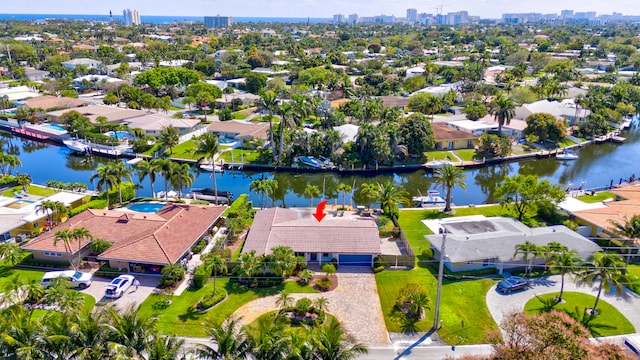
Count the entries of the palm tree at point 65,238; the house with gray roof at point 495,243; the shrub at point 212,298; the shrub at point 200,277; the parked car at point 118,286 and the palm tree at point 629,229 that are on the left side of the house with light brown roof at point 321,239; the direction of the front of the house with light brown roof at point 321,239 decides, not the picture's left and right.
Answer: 2

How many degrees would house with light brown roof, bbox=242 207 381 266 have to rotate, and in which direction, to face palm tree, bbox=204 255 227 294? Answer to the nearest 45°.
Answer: approximately 45° to its right

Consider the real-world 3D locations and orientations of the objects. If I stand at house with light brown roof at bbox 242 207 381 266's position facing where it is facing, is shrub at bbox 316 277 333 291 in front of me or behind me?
in front

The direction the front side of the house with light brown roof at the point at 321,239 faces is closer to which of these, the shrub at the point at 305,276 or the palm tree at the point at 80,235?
the shrub

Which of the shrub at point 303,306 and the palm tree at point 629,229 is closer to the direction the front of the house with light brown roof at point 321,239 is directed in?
the shrub

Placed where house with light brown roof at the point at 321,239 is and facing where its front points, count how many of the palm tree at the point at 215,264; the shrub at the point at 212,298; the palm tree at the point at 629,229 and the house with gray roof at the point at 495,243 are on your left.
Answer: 2

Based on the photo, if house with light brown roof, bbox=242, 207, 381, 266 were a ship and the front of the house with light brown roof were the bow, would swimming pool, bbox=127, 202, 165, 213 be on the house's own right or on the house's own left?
on the house's own right

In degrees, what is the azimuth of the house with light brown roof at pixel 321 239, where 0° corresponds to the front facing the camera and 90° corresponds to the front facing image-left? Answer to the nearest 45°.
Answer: approximately 0°

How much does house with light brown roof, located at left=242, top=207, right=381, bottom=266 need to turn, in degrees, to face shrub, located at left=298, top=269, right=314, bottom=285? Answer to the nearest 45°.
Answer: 0° — it already faces it

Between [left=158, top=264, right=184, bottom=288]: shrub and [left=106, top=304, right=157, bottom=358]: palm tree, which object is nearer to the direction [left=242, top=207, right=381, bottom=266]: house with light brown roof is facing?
the palm tree

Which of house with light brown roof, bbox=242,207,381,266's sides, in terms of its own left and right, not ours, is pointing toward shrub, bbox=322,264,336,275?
front

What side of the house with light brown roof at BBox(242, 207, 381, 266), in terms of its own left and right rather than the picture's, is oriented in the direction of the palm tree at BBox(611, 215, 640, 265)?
left

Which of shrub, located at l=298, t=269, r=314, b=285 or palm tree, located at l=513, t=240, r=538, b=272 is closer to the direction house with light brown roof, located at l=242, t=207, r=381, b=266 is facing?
the shrub

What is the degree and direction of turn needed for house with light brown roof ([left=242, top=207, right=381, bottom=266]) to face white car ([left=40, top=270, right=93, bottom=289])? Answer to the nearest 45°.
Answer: approximately 90° to its right

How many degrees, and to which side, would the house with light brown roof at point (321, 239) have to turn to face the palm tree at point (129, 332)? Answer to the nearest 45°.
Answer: approximately 45° to its right

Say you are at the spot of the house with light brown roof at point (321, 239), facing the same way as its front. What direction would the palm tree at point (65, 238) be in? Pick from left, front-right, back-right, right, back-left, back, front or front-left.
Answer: right

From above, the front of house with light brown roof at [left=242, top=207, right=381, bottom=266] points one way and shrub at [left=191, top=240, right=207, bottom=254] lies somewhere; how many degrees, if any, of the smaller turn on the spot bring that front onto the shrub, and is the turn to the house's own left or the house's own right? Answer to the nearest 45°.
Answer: approximately 90° to the house's own right
